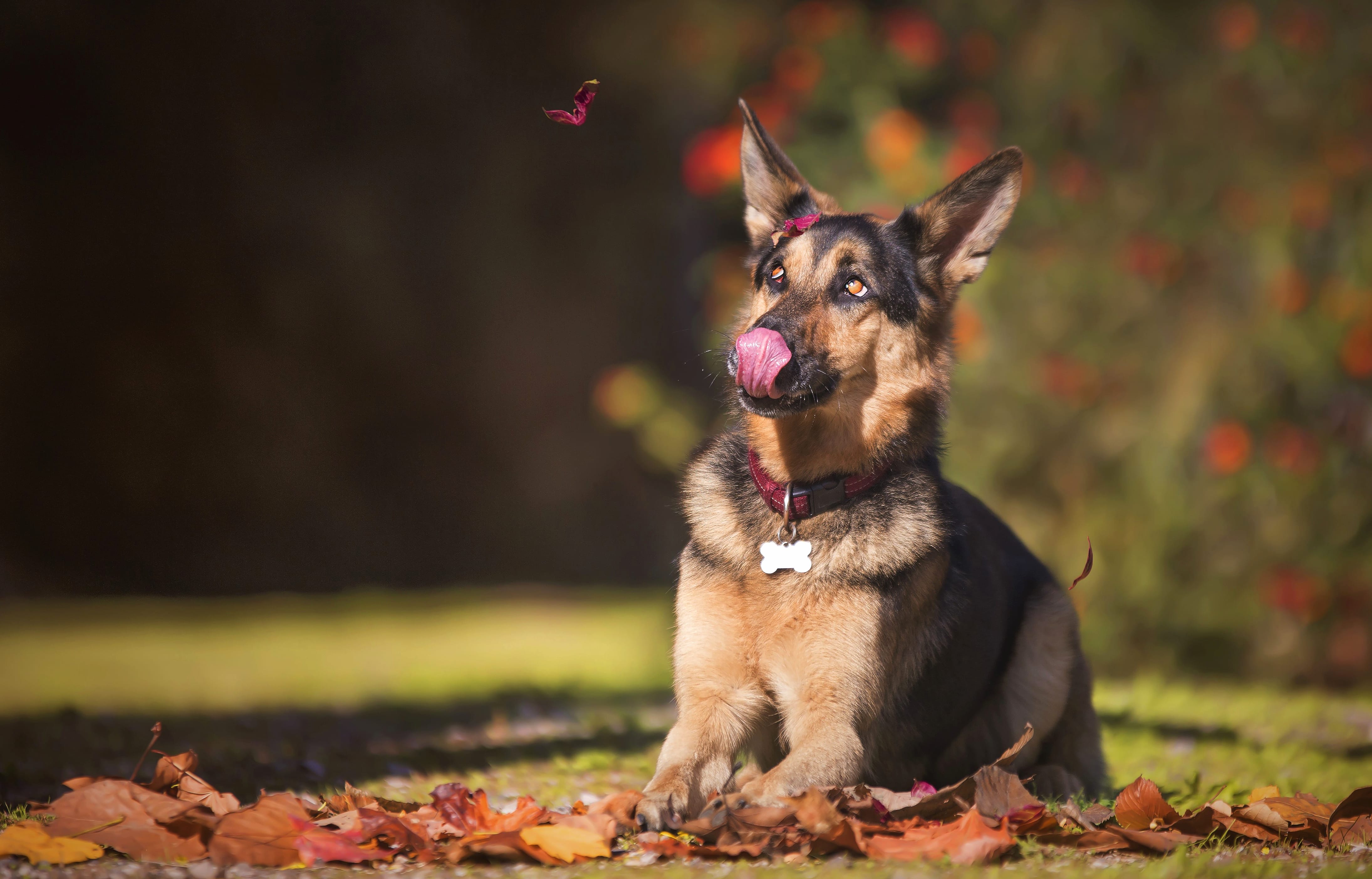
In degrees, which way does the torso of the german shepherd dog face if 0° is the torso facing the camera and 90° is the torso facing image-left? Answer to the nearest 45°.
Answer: approximately 45°

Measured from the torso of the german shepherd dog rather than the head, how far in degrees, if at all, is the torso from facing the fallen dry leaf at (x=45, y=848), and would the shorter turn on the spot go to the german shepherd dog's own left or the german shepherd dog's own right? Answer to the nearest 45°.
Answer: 0° — it already faces it

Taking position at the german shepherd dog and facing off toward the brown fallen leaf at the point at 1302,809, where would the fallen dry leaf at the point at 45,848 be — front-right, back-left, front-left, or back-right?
back-right

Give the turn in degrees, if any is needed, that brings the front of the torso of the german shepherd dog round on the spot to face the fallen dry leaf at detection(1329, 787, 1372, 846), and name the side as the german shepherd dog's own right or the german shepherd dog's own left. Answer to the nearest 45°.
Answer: approximately 135° to the german shepherd dog's own left

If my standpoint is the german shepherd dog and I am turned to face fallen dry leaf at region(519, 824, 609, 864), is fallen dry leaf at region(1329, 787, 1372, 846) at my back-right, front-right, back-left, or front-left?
back-left

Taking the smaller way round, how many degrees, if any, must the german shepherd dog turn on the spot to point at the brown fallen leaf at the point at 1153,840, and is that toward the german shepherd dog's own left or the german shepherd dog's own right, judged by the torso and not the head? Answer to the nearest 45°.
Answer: approximately 90° to the german shepherd dog's own left

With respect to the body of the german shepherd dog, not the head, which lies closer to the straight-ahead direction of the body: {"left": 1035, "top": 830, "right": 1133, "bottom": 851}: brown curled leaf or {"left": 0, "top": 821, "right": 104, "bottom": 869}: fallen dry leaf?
the fallen dry leaf
